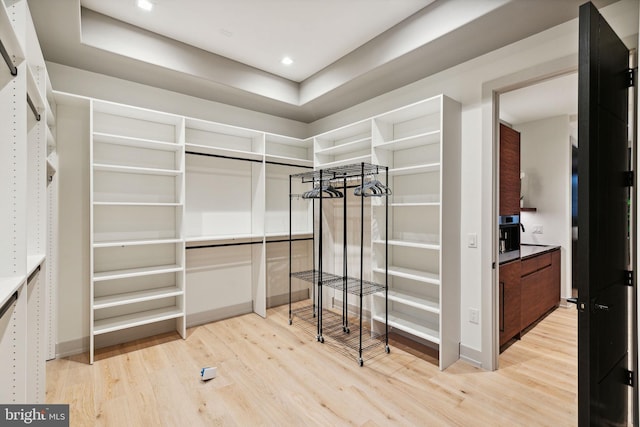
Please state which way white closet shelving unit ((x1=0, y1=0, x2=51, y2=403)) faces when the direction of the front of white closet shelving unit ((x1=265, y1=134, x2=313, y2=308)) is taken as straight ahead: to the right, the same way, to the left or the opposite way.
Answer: to the left

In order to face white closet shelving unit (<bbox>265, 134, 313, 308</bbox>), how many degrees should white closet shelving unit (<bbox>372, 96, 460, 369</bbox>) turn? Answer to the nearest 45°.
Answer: approximately 45° to its right

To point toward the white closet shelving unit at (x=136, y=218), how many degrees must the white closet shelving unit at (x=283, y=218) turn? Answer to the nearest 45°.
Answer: approximately 90° to its right

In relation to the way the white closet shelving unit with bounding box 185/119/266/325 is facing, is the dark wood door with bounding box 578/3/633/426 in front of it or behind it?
in front

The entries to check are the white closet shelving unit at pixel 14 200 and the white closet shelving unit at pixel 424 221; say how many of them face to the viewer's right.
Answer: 1

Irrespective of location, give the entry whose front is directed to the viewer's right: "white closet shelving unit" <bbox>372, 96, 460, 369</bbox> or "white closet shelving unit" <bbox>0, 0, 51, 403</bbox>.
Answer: "white closet shelving unit" <bbox>0, 0, 51, 403</bbox>

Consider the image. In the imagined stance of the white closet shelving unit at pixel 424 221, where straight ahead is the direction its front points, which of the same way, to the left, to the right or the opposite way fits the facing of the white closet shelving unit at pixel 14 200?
the opposite way

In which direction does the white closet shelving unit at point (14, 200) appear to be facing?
to the viewer's right

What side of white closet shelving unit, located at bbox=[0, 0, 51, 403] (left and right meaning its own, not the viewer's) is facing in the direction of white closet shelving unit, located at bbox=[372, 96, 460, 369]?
front

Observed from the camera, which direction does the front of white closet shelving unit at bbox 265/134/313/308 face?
facing the viewer and to the right of the viewer

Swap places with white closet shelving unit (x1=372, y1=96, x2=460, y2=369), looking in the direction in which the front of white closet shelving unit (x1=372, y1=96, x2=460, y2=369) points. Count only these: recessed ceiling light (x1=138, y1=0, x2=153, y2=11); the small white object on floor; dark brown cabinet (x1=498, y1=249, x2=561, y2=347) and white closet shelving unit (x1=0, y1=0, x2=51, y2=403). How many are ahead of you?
3

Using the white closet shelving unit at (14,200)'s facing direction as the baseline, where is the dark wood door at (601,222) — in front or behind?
in front

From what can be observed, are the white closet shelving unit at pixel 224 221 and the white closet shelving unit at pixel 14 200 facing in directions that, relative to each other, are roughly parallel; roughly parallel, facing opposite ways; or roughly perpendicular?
roughly perpendicular

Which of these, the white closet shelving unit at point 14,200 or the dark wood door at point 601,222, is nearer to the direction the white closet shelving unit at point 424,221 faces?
the white closet shelving unit

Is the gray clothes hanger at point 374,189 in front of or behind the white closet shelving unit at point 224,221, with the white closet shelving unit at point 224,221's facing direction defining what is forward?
in front
